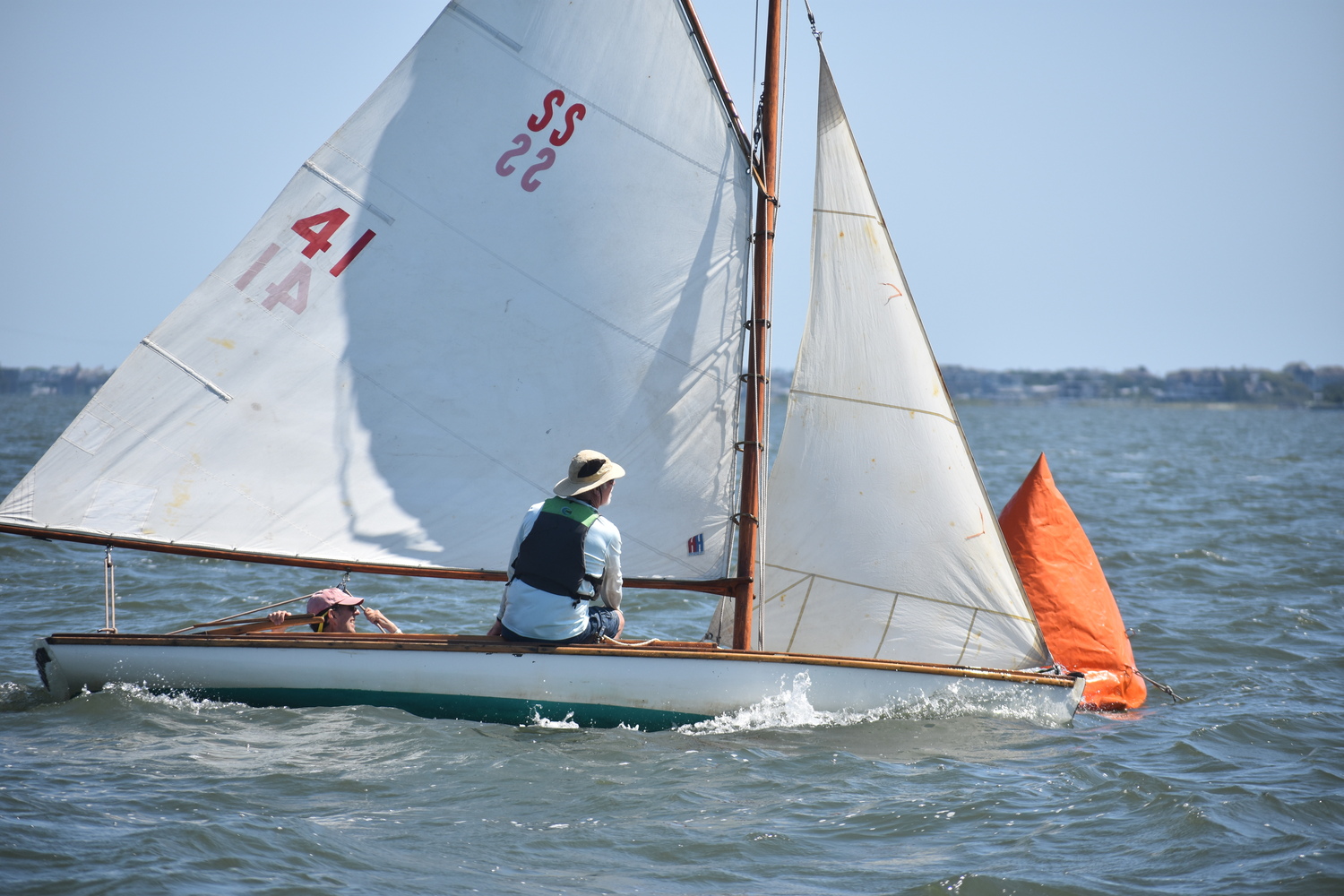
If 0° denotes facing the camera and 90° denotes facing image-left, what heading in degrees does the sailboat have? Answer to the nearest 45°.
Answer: approximately 270°

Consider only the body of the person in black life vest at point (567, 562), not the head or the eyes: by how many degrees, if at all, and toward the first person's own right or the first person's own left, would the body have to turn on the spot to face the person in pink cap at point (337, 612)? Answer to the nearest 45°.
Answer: approximately 90° to the first person's own left

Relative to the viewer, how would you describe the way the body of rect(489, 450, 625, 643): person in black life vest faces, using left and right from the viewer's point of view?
facing away from the viewer and to the right of the viewer

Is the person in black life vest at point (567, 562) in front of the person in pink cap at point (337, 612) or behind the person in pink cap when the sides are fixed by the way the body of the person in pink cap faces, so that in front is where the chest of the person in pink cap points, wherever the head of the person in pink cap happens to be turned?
in front
